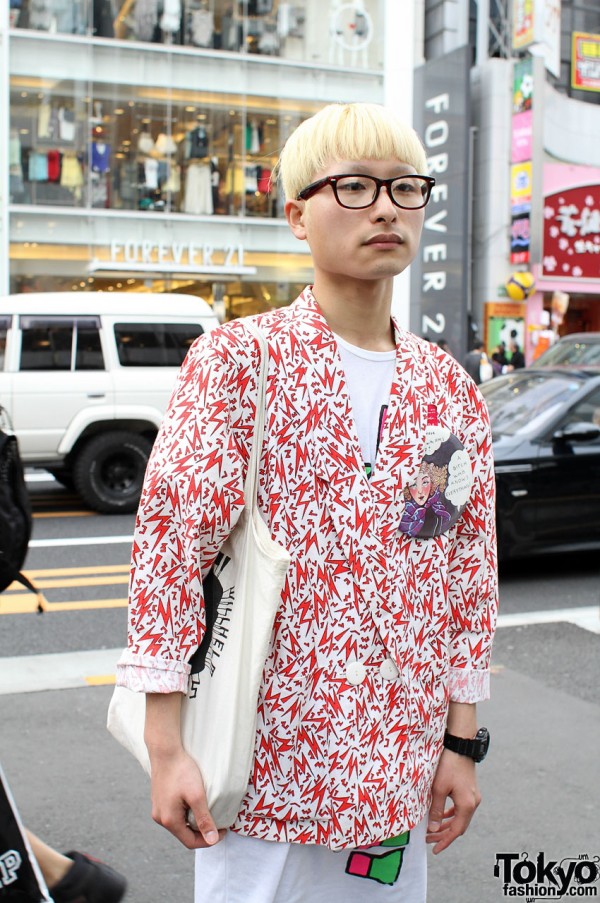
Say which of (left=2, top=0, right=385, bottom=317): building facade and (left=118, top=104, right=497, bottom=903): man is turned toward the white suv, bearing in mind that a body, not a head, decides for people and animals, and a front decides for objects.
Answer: the building facade

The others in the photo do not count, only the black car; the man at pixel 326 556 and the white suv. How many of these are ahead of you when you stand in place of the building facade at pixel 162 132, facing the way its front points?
3

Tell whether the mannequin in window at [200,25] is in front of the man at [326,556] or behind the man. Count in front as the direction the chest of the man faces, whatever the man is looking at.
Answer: behind

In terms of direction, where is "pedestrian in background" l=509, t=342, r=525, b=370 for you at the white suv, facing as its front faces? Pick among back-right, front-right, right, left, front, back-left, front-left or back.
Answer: back-right

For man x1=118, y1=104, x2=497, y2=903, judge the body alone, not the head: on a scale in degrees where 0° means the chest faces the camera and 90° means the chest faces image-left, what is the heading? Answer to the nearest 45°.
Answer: approximately 315°

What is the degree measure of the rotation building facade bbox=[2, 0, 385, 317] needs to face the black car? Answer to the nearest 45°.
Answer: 0° — it already faces it

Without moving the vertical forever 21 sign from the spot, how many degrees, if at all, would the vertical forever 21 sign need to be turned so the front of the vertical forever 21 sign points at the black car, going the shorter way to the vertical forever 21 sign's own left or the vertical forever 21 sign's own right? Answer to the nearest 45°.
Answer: approximately 45° to the vertical forever 21 sign's own left

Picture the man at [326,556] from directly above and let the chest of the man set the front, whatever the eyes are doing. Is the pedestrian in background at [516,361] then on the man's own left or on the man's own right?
on the man's own left

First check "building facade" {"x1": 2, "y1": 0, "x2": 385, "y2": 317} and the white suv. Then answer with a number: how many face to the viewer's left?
1

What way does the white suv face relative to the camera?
to the viewer's left

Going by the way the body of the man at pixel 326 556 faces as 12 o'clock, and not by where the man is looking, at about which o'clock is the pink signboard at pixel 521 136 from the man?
The pink signboard is roughly at 8 o'clock from the man.

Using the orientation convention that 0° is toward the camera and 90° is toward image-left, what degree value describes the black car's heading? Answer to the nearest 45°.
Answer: approximately 45°

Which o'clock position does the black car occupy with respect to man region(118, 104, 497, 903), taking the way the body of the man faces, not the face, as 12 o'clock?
The black car is roughly at 8 o'clock from the man.

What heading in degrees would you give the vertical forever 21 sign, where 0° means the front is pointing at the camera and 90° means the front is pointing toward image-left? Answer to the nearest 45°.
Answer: approximately 45°

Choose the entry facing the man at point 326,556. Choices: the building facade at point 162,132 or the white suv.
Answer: the building facade
